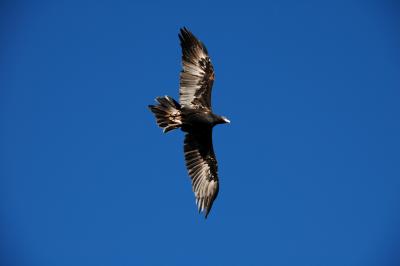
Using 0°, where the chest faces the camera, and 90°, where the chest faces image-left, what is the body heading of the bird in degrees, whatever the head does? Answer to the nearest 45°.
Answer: approximately 270°
